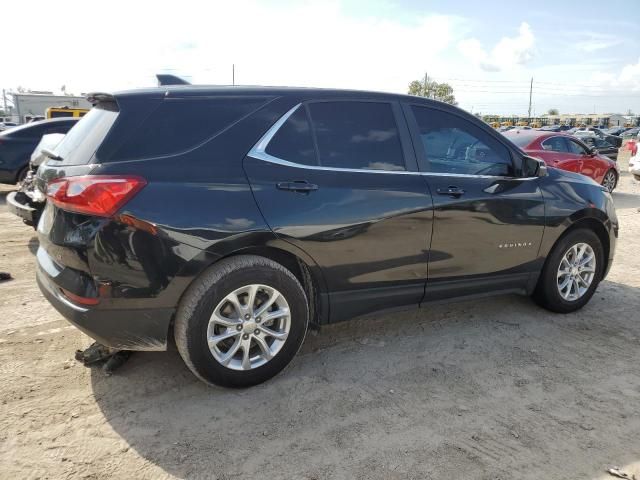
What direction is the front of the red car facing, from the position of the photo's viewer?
facing away from the viewer and to the right of the viewer

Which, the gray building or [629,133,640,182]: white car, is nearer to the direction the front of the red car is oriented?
the white car

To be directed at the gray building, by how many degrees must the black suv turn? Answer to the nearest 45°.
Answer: approximately 90° to its left

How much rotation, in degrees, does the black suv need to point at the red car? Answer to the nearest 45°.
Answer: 0° — it already faces it

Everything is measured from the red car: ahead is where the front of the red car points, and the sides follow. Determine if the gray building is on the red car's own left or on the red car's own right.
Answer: on the red car's own left

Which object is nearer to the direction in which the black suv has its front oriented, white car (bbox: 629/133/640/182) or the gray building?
the white car

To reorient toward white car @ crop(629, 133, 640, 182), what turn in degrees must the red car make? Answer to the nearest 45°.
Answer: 0° — it already faces it

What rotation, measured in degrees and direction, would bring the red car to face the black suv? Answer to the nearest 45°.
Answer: approximately 135° to its right

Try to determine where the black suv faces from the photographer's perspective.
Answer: facing away from the viewer and to the right of the viewer

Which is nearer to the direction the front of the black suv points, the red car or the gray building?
the red car

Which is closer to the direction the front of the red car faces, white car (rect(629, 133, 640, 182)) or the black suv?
the white car

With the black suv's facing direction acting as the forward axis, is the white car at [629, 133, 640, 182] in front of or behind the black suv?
in front
